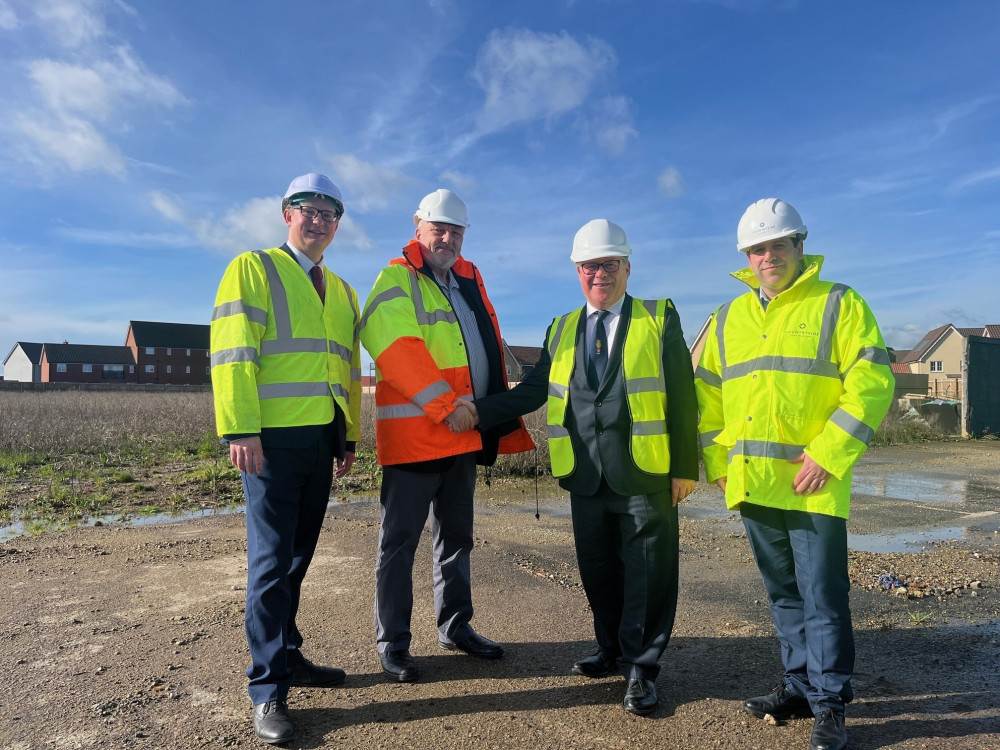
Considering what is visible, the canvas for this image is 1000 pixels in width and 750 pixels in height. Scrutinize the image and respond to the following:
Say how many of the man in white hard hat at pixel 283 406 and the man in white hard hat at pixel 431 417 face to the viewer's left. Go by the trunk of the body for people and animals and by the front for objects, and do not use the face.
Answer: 0

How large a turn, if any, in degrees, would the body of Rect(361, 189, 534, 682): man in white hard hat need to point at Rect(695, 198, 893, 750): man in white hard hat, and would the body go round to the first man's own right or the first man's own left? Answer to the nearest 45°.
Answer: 0° — they already face them

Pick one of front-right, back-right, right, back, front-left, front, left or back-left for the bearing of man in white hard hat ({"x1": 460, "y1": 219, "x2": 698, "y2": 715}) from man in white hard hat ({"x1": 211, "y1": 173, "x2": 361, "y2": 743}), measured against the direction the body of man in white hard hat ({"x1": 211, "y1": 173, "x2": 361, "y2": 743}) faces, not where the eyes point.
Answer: front-left

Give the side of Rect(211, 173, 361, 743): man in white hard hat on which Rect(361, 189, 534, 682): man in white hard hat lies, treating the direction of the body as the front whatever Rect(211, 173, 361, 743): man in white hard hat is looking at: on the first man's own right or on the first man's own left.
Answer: on the first man's own left

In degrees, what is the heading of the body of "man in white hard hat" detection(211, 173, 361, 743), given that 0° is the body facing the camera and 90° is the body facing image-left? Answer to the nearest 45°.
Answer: approximately 315°

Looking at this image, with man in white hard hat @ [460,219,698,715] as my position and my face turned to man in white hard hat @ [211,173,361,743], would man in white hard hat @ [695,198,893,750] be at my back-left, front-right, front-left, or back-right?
back-left

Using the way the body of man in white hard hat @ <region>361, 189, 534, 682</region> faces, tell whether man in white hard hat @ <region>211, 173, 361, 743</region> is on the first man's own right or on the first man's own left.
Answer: on the first man's own right

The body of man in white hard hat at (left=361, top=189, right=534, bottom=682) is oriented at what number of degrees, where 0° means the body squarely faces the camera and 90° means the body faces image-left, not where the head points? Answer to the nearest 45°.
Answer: approximately 315°
